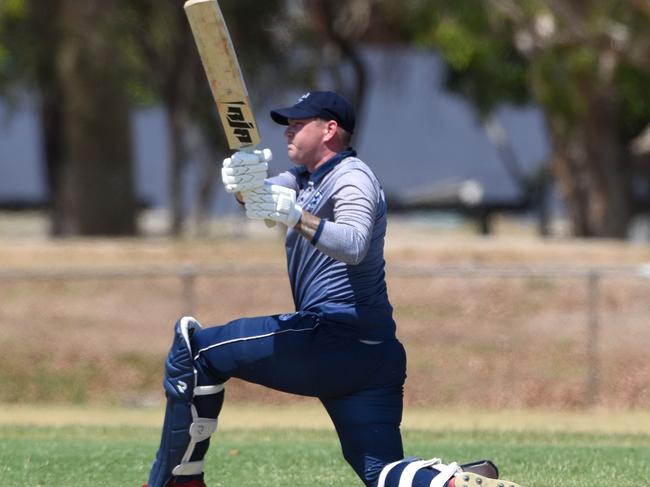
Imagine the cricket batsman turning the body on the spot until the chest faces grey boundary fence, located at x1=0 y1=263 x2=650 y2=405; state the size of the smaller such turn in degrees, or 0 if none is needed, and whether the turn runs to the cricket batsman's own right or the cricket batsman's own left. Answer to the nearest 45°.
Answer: approximately 90° to the cricket batsman's own right

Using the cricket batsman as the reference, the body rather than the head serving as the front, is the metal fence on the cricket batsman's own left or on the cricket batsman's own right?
on the cricket batsman's own right

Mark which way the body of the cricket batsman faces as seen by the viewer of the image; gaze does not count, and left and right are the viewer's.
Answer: facing to the left of the viewer

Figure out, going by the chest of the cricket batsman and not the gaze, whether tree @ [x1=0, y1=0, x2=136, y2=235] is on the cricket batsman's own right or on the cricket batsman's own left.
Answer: on the cricket batsman's own right
